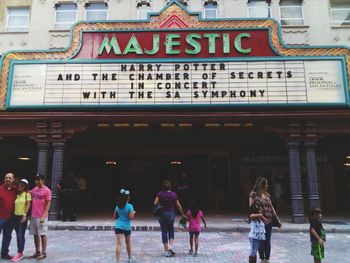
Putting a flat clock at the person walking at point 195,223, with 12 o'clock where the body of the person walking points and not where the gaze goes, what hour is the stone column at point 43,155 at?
The stone column is roughly at 10 o'clock from the person walking.

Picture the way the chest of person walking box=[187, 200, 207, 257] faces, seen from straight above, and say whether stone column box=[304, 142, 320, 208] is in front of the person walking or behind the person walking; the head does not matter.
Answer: in front

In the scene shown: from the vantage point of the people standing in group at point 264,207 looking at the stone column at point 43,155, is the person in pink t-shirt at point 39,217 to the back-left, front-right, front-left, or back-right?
front-left

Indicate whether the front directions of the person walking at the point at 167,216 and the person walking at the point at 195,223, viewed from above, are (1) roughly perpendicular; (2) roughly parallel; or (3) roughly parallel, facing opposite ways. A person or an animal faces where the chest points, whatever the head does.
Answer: roughly parallel

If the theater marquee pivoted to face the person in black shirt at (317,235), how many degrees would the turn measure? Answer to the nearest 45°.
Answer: approximately 45° to its left

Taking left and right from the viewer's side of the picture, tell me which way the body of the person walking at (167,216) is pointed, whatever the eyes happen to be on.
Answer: facing away from the viewer

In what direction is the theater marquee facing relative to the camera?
toward the camera

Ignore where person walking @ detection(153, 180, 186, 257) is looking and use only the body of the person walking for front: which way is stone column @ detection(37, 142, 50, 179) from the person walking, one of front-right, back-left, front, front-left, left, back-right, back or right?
front-left

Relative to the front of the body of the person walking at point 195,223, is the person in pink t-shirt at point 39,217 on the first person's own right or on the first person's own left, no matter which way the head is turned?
on the first person's own left

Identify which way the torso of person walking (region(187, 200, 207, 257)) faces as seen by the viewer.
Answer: away from the camera

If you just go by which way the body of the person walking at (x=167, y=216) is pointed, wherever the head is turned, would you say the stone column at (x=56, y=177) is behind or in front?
in front

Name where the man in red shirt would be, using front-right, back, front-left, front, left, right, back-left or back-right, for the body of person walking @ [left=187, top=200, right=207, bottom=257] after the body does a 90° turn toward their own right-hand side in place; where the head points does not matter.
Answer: back

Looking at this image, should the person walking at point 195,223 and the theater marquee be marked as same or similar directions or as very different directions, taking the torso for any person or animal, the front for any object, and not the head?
very different directions

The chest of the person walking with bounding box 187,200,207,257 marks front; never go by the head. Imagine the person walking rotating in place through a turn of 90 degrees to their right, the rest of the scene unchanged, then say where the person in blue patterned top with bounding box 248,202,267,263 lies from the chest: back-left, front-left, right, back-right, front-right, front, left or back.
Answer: front-right

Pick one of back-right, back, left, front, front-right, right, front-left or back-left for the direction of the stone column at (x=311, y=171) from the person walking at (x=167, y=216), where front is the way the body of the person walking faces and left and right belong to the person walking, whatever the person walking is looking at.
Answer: front-right

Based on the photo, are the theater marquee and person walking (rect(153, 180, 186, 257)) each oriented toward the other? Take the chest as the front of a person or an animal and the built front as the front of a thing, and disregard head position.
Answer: yes
